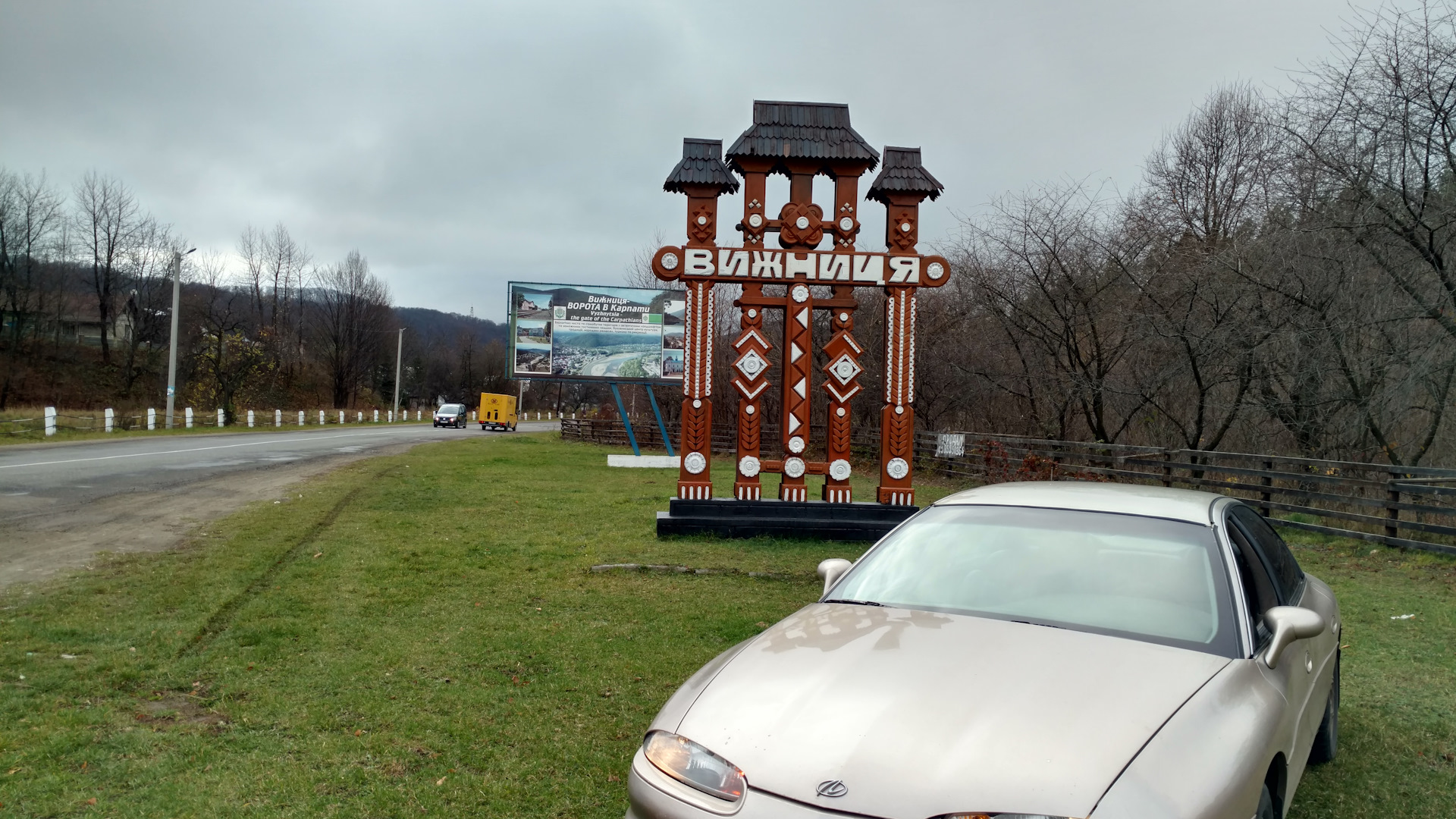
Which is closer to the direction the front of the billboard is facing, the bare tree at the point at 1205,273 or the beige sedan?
the beige sedan

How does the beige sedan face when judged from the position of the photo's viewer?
facing the viewer and to the left of the viewer

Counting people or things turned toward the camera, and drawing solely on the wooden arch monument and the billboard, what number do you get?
2

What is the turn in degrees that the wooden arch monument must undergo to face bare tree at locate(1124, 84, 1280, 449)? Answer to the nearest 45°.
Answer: approximately 135° to its left

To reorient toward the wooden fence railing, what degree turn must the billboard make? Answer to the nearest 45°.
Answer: approximately 45° to its left

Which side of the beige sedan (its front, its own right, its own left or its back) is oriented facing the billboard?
right

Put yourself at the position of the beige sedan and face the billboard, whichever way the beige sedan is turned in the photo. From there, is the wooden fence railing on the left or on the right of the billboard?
right

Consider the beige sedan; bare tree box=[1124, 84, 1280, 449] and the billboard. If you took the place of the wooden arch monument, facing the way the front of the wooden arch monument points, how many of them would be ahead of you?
1

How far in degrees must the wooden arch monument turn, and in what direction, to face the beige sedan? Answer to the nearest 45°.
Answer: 0° — it already faces it

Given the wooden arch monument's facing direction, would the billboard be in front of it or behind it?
behind

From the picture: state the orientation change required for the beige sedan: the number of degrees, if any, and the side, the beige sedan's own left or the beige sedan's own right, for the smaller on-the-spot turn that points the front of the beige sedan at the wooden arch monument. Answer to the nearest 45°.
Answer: approximately 135° to the beige sedan's own right

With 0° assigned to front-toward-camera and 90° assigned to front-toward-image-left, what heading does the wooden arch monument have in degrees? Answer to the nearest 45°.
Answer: approximately 0°

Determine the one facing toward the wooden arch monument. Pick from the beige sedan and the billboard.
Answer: the billboard

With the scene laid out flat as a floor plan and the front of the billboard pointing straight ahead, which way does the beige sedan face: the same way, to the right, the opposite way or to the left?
to the right

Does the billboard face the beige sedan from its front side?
yes

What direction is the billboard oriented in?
toward the camera
